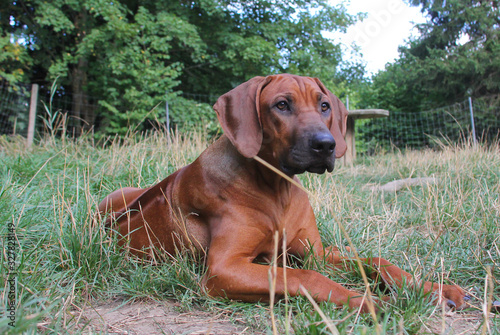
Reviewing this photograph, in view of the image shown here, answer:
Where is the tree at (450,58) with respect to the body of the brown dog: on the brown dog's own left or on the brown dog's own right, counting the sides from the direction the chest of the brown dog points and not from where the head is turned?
on the brown dog's own left

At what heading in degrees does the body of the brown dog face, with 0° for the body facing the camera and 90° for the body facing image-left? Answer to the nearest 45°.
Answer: approximately 315°

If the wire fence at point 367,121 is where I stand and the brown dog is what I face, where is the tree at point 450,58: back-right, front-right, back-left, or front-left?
back-left

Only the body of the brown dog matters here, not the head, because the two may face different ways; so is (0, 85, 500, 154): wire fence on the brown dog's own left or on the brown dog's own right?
on the brown dog's own left
